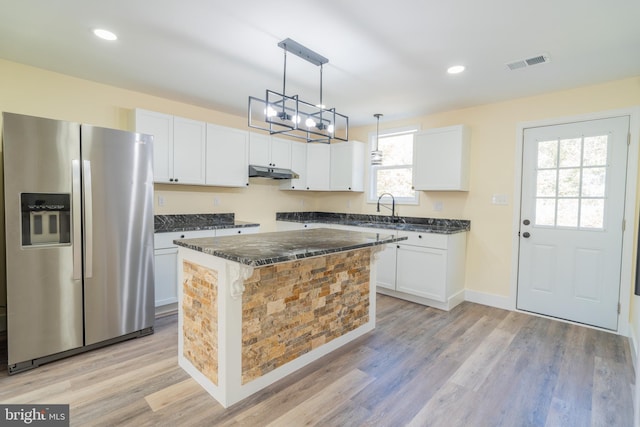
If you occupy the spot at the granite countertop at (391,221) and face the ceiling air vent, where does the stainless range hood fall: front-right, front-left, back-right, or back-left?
back-right

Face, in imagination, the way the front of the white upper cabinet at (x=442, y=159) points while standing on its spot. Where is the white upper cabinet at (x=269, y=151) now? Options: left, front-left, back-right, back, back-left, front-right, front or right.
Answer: front-right

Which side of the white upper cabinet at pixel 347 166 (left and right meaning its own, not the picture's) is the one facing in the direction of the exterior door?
left

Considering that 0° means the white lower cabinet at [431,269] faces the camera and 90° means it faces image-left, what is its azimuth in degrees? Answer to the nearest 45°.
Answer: approximately 45°

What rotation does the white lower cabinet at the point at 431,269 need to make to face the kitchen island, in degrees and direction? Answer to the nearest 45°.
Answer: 0° — it already faces it

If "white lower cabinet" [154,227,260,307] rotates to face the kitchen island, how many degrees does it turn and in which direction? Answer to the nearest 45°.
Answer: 0° — it already faces it

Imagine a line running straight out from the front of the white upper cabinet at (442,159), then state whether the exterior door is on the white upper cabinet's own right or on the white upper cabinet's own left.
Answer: on the white upper cabinet's own left

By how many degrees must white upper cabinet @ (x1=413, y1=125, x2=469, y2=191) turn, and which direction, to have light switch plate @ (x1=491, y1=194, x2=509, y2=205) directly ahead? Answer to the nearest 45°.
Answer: approximately 135° to its left

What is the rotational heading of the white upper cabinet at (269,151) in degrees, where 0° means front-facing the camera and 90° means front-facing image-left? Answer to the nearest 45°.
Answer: approximately 315°

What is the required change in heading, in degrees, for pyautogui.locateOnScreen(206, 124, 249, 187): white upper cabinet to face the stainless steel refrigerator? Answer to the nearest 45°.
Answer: approximately 90° to its right
